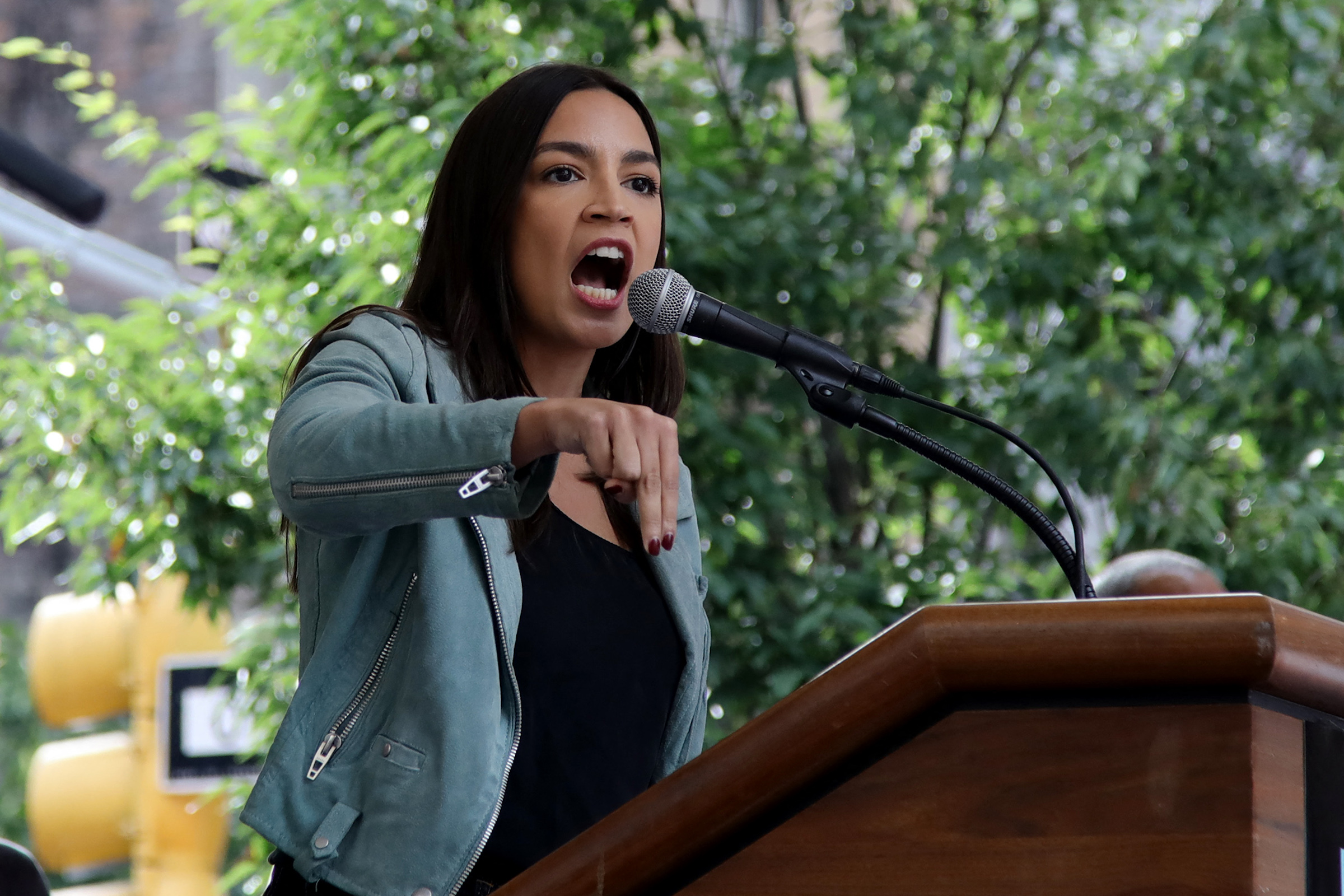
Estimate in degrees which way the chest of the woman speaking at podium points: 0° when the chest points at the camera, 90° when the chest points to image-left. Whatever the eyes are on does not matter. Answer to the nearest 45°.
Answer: approximately 315°

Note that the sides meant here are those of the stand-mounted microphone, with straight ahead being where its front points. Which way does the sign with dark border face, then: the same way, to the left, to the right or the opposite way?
to the left

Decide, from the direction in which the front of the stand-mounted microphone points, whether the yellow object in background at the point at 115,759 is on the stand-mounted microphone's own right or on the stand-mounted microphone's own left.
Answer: on the stand-mounted microphone's own right

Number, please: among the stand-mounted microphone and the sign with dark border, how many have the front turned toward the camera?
1

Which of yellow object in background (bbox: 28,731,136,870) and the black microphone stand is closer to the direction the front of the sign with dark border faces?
the black microphone stand

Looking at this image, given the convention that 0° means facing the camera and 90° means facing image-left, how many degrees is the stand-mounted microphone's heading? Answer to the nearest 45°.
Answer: approximately 90°

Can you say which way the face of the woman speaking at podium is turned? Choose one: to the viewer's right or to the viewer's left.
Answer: to the viewer's right

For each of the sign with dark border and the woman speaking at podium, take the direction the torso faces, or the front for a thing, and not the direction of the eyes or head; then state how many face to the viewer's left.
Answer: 0

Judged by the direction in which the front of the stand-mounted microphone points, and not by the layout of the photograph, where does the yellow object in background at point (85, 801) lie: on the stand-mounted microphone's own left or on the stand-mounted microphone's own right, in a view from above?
on the stand-mounted microphone's own right

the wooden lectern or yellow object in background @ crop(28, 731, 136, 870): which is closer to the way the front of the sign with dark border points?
the wooden lectern
